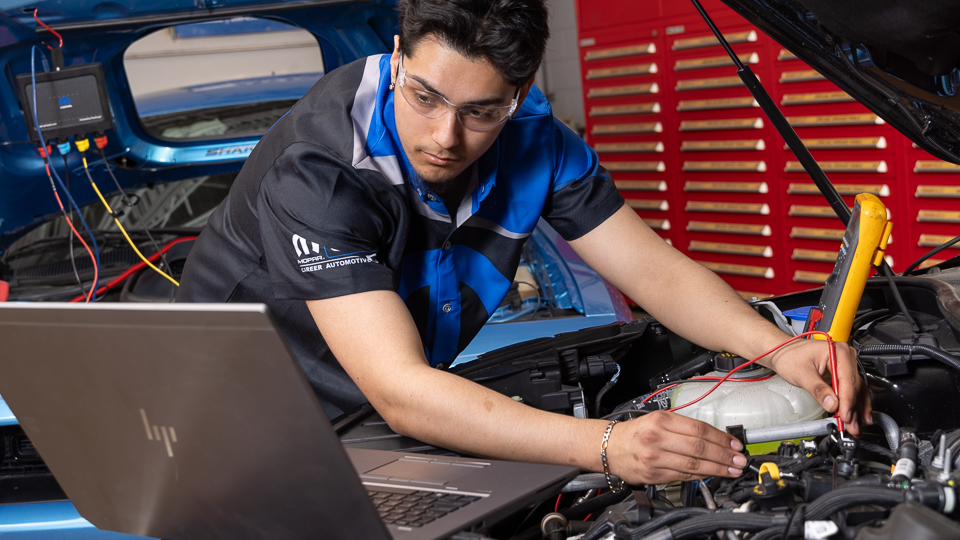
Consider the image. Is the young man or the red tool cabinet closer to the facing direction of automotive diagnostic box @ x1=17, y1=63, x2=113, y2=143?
the young man

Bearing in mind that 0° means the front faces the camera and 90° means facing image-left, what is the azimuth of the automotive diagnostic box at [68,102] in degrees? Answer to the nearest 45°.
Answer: approximately 0°

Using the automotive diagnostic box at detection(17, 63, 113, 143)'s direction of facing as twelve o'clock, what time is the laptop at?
The laptop is roughly at 12 o'clock from the automotive diagnostic box.

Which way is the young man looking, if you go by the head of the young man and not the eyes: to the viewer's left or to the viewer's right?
to the viewer's right

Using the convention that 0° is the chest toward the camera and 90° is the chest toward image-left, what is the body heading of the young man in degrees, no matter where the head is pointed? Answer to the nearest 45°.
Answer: approximately 315°

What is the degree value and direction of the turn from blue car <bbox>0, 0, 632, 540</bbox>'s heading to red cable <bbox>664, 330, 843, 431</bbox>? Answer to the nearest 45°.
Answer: approximately 45° to its left

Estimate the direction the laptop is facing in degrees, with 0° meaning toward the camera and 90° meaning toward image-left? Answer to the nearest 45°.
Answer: approximately 225°
